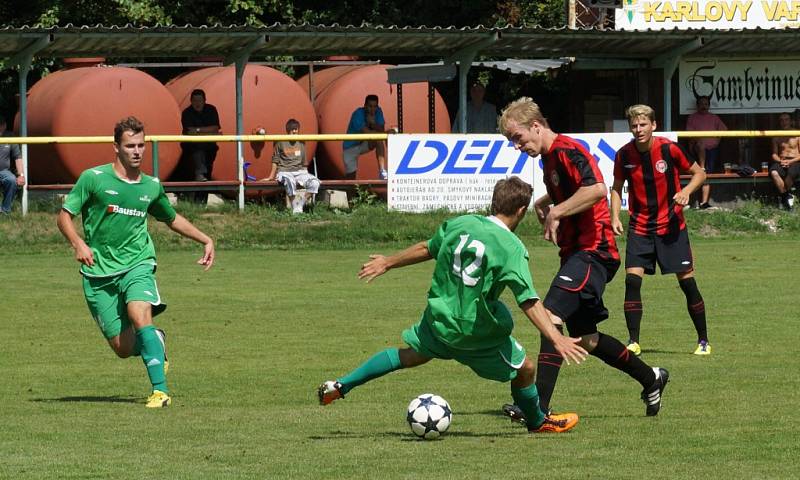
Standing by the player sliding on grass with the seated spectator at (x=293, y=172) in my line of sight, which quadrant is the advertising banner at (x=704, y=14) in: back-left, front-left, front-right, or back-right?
front-right

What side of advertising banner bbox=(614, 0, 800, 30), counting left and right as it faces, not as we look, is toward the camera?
front

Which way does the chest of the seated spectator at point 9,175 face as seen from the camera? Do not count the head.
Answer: toward the camera

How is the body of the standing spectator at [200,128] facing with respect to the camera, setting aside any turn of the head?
toward the camera

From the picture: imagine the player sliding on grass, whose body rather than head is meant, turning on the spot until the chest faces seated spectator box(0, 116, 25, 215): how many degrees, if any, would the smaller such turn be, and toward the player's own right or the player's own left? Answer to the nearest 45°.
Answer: approximately 90° to the player's own left

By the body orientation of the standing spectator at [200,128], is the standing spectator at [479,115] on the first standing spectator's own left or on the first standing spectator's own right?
on the first standing spectator's own left

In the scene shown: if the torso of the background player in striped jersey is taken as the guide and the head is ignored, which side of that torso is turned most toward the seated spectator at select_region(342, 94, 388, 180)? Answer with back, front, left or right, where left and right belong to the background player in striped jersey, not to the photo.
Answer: back

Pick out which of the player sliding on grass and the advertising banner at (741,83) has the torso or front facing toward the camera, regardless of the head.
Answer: the advertising banner

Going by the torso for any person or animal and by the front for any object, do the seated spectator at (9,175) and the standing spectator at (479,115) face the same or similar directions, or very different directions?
same or similar directions

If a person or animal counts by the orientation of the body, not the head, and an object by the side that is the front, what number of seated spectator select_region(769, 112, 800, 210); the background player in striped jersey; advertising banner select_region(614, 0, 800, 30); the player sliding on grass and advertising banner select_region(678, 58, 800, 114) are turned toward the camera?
4

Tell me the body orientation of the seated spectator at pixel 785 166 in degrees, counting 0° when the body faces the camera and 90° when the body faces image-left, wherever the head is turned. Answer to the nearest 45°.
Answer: approximately 0°

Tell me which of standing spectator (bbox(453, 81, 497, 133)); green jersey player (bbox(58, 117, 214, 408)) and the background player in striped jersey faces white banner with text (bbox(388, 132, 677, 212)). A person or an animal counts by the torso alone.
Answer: the standing spectator

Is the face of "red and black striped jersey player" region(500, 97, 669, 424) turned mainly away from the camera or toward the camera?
toward the camera

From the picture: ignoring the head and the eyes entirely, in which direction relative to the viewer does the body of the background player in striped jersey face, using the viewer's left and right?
facing the viewer

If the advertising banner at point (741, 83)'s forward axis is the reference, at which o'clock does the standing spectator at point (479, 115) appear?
The standing spectator is roughly at 2 o'clock from the advertising banner.

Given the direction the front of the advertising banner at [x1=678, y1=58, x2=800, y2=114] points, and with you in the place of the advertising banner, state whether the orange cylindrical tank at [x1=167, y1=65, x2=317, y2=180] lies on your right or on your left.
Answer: on your right

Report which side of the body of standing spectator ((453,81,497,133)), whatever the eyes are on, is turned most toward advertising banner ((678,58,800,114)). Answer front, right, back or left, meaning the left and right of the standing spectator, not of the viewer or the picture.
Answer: left

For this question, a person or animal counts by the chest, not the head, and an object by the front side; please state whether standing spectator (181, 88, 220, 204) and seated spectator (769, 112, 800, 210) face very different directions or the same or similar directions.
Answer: same or similar directions
